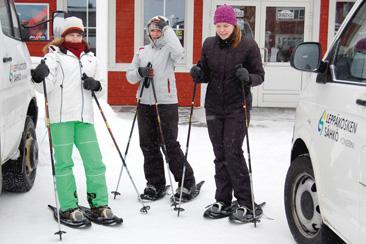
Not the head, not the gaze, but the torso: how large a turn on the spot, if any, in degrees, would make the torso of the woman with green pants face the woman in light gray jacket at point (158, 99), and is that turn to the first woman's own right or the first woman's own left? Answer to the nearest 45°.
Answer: approximately 90° to the first woman's own left

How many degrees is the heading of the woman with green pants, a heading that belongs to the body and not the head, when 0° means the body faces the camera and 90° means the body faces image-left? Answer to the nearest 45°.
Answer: approximately 315°

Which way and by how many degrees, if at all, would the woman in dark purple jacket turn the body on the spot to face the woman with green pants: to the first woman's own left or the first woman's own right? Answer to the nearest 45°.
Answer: approximately 45° to the first woman's own right

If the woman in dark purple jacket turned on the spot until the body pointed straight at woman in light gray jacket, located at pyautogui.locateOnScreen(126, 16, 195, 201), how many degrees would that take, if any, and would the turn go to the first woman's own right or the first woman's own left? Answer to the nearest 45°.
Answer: approximately 90° to the first woman's own right
